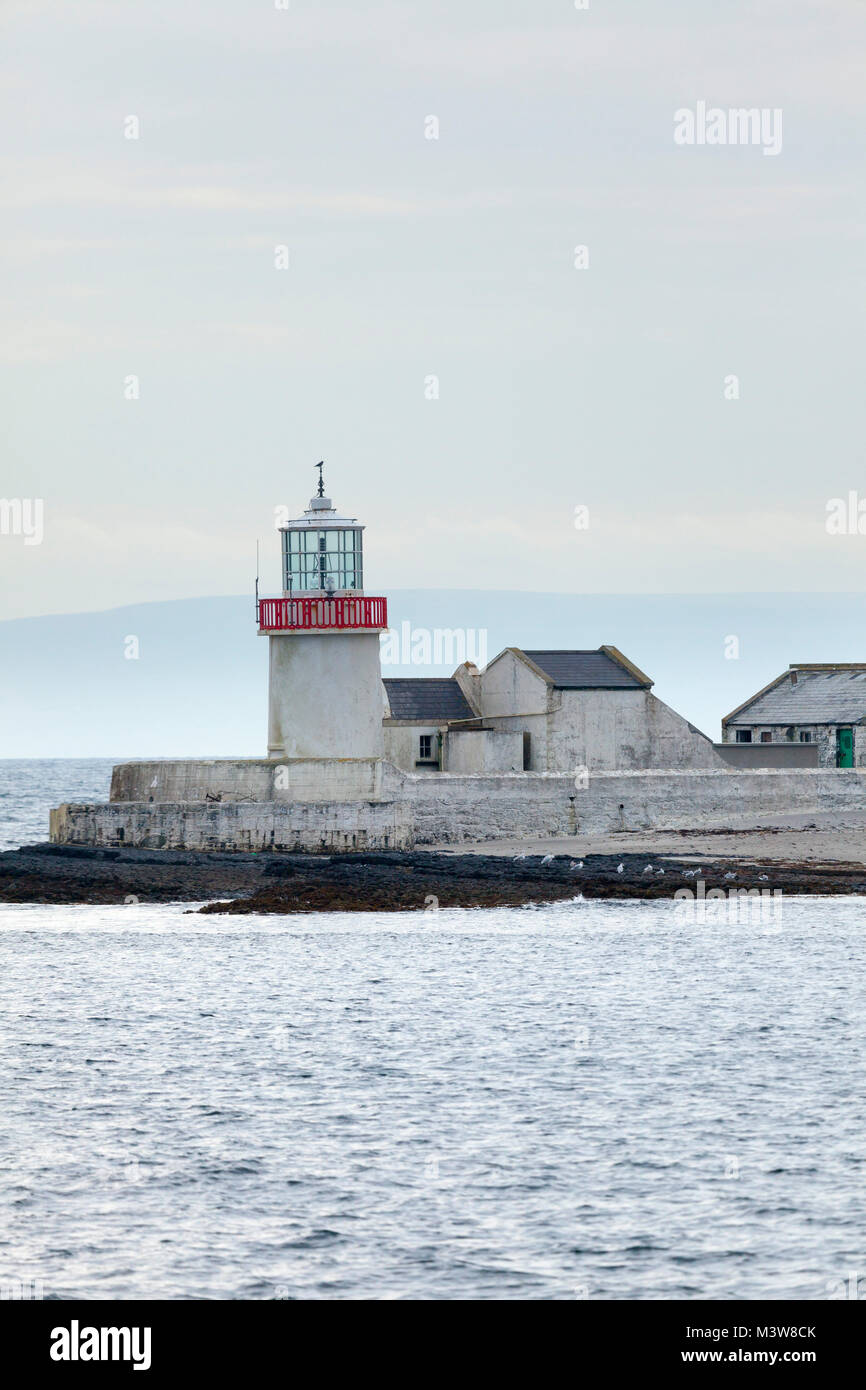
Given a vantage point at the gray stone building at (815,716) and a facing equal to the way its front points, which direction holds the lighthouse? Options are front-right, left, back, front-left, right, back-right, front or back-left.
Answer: front-right

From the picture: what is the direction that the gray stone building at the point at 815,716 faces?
toward the camera
